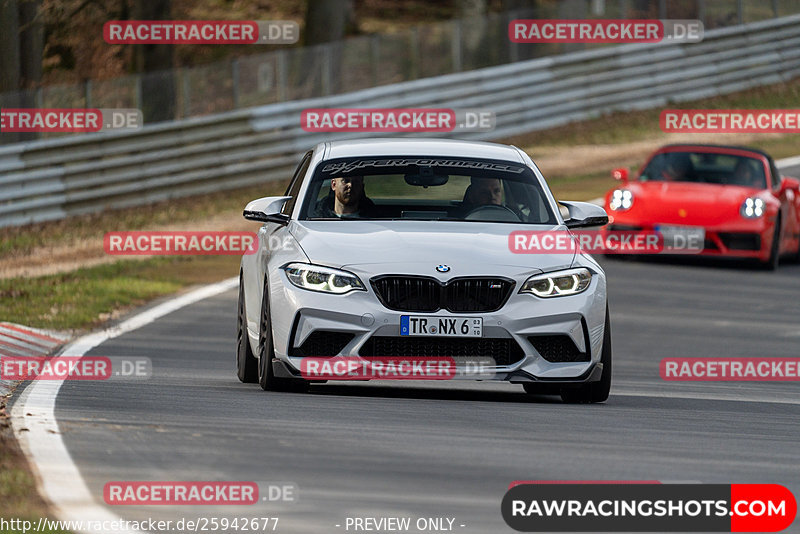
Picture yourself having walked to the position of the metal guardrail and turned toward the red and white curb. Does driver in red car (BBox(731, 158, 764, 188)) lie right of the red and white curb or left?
left

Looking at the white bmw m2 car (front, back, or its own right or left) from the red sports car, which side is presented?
back

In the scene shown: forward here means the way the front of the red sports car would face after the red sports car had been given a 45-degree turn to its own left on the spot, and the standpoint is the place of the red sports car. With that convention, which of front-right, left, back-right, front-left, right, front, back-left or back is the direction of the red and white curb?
front-right

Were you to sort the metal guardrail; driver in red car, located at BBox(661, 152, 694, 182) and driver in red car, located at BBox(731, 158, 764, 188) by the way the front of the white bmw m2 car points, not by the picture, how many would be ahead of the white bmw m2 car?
0

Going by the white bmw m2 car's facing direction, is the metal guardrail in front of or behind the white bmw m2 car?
behind

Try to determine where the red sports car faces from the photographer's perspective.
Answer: facing the viewer and to the left of the viewer

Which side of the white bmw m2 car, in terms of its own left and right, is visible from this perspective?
front

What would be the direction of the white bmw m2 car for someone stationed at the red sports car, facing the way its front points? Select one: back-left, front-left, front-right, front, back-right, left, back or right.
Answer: front-left

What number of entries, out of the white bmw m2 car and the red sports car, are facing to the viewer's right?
0

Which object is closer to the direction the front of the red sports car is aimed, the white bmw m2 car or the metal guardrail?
the white bmw m2 car

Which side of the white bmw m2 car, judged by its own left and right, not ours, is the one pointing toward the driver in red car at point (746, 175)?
back

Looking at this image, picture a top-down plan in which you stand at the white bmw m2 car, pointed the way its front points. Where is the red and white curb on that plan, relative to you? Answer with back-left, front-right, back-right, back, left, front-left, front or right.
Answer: back-right
